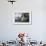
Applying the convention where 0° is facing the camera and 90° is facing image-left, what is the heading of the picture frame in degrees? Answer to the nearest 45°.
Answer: approximately 0°
